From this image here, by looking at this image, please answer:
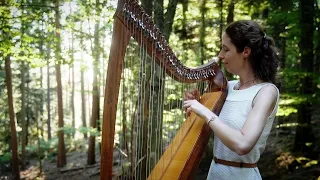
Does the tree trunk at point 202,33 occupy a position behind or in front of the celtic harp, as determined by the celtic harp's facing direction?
behind

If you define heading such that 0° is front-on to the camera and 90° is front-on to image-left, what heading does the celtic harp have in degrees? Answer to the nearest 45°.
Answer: approximately 45°

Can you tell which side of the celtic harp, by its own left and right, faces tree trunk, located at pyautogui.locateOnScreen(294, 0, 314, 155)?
back

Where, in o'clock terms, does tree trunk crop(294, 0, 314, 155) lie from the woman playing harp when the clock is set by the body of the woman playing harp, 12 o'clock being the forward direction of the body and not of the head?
The tree trunk is roughly at 5 o'clock from the woman playing harp.

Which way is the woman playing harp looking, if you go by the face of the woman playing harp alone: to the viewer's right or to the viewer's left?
to the viewer's left

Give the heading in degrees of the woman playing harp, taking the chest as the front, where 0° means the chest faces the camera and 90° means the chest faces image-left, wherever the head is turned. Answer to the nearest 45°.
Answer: approximately 45°
